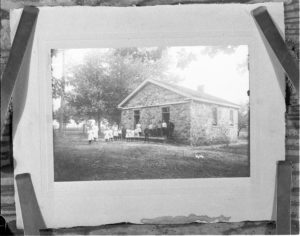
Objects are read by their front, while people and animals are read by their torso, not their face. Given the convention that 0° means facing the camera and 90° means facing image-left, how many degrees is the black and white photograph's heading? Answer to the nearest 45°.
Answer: approximately 0°
